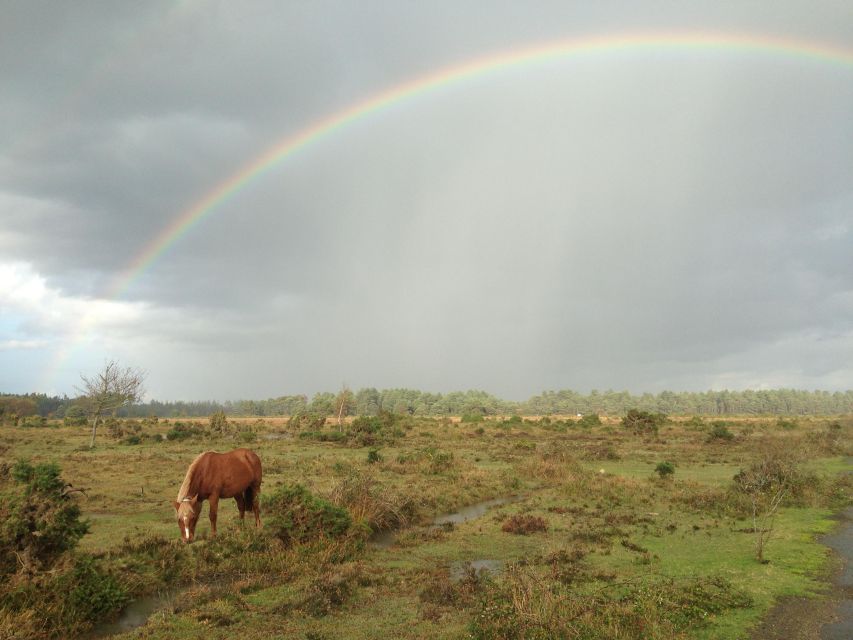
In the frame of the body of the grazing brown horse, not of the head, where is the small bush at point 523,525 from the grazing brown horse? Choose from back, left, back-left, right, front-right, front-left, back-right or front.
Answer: back-left

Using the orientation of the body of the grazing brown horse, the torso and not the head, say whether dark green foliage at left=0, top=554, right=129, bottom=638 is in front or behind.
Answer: in front

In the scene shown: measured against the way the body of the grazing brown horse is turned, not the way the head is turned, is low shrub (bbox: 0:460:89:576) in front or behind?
in front

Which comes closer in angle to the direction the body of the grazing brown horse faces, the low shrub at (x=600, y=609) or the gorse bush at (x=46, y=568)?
the gorse bush

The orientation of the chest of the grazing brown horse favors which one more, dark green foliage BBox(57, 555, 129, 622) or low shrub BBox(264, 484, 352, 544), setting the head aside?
the dark green foliage

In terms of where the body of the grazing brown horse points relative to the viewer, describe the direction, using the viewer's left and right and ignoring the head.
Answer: facing the viewer and to the left of the viewer

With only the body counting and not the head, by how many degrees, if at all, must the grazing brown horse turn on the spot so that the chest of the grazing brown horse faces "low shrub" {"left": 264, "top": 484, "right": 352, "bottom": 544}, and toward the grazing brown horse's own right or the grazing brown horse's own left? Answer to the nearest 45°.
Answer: approximately 90° to the grazing brown horse's own left

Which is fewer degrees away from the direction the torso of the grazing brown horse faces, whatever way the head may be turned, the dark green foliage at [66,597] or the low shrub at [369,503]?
the dark green foliage

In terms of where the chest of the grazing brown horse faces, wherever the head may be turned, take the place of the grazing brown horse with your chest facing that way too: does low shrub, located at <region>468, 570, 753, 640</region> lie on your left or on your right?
on your left

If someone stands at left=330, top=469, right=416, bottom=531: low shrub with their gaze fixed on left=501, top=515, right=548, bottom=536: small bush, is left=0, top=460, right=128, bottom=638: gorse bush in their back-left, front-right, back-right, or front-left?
back-right
